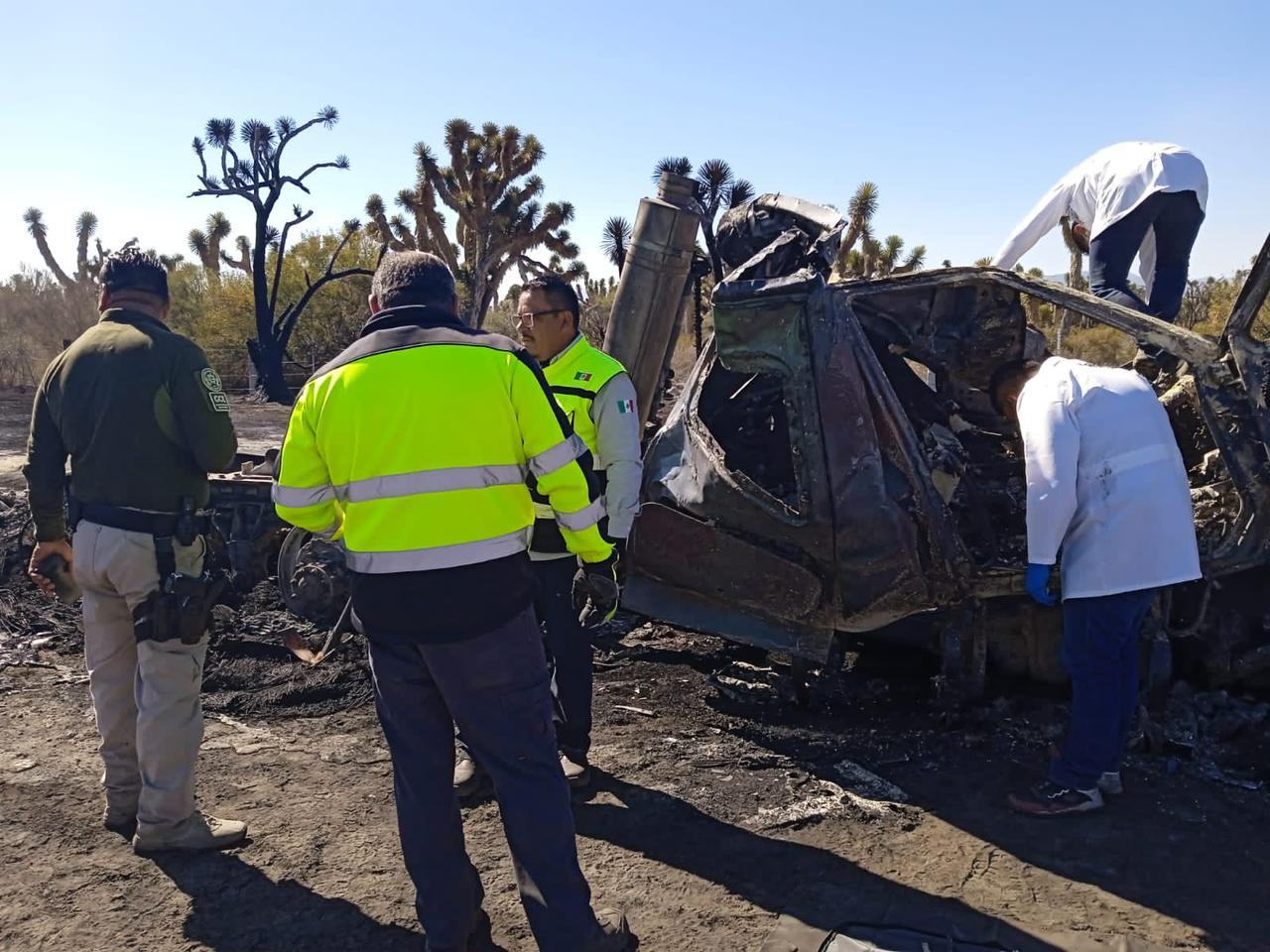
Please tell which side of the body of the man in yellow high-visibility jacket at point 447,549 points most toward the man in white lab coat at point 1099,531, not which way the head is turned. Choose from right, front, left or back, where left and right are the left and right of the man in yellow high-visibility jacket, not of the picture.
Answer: right

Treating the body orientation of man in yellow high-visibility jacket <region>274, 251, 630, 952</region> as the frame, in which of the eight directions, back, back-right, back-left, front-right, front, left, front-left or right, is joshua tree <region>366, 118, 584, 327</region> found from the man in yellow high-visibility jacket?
front

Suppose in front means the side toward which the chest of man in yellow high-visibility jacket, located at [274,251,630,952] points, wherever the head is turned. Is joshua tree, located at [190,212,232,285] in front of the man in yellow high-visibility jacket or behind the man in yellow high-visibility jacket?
in front

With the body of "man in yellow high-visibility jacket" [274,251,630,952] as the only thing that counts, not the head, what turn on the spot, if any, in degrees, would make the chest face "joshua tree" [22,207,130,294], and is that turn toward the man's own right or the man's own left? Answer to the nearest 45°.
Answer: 0° — they already face it

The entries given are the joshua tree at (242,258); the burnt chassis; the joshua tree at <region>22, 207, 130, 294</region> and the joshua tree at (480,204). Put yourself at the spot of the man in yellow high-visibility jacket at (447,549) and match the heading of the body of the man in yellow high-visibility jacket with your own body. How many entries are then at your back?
0

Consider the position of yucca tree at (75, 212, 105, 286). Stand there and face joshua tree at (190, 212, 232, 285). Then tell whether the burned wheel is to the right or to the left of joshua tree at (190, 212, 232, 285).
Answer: right

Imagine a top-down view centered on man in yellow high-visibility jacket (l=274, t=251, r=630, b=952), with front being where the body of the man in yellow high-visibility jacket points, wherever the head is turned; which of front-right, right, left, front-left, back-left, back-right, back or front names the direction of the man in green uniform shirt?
front-left

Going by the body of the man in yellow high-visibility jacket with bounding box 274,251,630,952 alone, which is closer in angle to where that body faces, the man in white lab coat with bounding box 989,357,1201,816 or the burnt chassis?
the burnt chassis

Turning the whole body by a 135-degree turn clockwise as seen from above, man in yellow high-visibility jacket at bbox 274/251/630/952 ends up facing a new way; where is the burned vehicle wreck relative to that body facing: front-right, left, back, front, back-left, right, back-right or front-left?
left

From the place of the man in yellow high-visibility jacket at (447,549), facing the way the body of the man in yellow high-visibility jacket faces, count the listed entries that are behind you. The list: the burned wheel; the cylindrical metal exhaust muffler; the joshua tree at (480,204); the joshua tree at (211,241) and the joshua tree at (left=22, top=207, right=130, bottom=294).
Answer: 0

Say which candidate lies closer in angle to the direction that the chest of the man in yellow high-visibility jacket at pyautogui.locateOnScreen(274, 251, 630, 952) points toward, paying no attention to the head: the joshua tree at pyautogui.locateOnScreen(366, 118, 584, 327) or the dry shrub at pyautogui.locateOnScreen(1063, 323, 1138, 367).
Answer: the joshua tree

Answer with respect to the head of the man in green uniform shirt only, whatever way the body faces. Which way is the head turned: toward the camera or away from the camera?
away from the camera

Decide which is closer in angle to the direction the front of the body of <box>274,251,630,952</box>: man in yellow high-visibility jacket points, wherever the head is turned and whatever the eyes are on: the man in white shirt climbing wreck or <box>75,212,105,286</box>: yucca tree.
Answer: the yucca tree

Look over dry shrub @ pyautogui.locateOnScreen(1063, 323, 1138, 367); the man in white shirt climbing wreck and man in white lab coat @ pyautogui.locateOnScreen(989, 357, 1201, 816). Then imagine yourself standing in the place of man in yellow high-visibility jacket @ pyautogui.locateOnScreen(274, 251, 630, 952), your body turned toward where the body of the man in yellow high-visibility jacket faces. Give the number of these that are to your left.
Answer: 0

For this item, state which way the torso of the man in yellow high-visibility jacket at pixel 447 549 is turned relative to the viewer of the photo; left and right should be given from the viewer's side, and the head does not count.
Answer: facing away from the viewer
